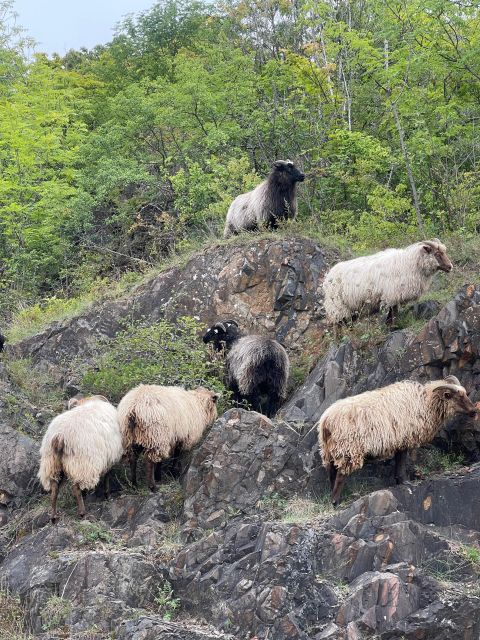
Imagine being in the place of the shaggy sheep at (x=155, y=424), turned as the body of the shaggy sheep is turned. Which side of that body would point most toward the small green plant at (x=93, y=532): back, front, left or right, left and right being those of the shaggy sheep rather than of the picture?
back

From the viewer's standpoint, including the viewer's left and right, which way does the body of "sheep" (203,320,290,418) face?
facing away from the viewer and to the left of the viewer

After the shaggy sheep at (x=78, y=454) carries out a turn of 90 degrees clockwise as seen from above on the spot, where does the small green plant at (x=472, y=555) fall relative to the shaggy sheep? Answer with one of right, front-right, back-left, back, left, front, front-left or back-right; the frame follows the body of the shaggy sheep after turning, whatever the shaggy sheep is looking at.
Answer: front

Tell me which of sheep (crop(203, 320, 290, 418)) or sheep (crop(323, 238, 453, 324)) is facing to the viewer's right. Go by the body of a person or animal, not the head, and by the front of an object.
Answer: sheep (crop(323, 238, 453, 324))

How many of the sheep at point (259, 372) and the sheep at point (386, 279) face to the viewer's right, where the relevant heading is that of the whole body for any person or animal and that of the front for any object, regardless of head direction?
1

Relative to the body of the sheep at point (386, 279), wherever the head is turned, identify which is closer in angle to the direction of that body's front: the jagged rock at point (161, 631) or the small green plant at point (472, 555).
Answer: the small green plant

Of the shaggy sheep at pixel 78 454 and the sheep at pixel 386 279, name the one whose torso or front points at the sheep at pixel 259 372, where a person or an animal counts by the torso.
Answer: the shaggy sheep

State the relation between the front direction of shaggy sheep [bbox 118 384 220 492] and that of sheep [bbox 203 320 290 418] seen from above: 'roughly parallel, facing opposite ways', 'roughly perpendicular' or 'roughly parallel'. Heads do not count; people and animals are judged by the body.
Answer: roughly perpendicular

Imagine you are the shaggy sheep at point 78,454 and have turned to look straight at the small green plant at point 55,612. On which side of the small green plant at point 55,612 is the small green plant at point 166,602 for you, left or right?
left

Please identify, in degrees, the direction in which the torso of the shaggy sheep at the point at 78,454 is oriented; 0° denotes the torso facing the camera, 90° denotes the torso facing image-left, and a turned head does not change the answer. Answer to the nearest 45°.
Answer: approximately 225°

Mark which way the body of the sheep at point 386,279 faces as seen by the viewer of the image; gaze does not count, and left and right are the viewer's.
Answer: facing to the right of the viewer

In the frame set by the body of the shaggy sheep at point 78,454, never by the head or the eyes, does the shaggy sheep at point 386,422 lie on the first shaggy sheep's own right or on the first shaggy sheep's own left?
on the first shaggy sheep's own right

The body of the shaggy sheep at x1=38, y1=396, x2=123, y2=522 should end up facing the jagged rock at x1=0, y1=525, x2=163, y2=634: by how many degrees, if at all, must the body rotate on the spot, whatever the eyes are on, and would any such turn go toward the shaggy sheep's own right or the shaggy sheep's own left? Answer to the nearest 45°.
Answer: approximately 135° to the shaggy sheep's own right

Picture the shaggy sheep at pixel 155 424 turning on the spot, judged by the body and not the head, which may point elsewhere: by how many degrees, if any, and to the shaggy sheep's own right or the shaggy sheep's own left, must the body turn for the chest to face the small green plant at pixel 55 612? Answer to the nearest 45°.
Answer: approximately 180°

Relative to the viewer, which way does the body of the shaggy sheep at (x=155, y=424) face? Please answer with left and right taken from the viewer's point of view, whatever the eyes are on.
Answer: facing away from the viewer and to the right of the viewer
